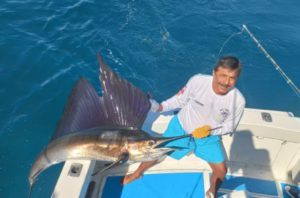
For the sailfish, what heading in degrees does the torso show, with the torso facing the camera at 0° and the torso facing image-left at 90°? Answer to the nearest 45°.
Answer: approximately 270°
